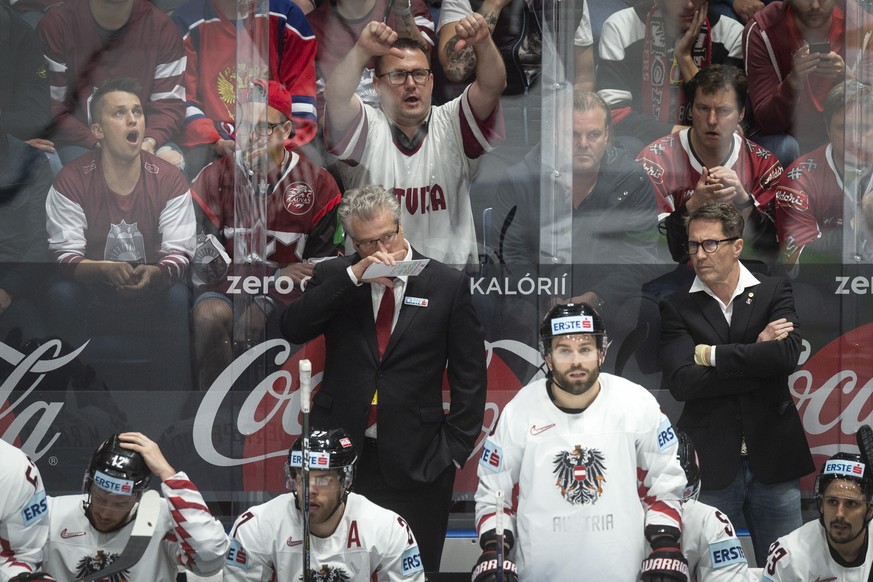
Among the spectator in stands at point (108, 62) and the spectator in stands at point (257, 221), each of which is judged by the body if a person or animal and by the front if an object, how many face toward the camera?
2

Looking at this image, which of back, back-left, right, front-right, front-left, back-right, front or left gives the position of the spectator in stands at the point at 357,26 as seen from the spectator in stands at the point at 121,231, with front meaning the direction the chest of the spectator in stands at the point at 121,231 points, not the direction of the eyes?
left

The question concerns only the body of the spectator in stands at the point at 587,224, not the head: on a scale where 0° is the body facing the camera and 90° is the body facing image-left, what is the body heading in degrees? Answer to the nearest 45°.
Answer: approximately 0°

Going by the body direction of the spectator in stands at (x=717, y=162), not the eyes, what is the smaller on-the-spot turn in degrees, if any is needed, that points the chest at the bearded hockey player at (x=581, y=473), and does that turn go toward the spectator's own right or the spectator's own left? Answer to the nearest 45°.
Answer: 0° — they already face them

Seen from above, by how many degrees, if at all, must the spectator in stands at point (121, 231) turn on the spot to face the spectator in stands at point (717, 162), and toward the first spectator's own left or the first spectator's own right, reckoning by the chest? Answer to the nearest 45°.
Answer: approximately 90° to the first spectator's own left

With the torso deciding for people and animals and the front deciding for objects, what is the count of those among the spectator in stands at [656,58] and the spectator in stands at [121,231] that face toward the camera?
2

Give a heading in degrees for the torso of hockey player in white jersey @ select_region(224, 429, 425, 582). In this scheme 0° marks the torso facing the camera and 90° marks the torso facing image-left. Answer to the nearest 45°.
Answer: approximately 0°
